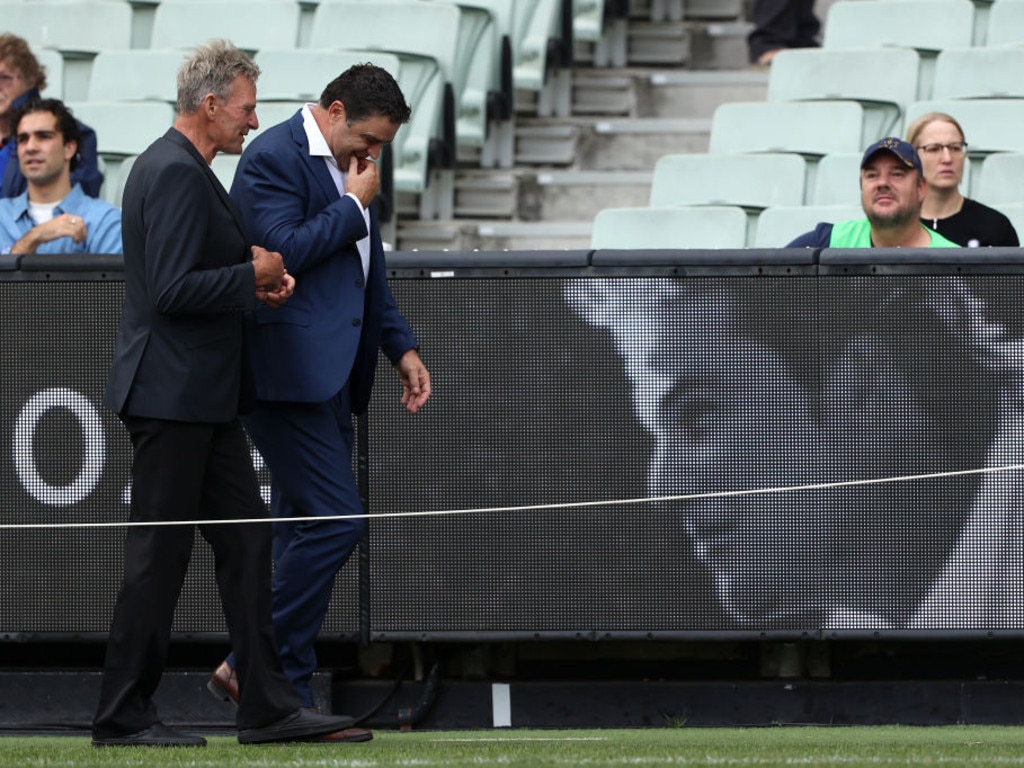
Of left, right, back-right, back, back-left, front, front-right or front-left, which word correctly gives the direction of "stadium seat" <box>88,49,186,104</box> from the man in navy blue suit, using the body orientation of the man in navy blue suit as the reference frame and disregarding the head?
back-left

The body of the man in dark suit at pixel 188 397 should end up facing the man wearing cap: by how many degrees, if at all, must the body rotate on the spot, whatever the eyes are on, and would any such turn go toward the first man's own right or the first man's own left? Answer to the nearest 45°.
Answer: approximately 45° to the first man's own left

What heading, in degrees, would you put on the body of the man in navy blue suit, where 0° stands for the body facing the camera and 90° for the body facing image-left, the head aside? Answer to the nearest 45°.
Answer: approximately 315°

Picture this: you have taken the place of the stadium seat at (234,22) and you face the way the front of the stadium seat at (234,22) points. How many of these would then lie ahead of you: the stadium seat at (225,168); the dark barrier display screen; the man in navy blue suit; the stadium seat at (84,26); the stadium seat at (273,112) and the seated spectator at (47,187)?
5

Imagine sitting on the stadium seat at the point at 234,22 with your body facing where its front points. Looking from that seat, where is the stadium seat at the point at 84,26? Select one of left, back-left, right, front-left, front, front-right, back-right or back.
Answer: back-right

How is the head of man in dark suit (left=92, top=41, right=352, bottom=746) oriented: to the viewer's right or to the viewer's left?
to the viewer's right

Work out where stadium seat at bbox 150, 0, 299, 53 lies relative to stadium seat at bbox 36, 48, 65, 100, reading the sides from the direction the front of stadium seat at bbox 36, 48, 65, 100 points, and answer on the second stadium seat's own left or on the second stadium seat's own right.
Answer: on the second stadium seat's own left

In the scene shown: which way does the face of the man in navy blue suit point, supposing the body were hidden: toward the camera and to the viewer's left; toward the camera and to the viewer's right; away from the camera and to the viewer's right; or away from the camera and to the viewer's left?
toward the camera and to the viewer's right

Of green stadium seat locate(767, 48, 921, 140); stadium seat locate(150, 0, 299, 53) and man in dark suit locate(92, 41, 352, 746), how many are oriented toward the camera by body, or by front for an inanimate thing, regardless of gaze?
2

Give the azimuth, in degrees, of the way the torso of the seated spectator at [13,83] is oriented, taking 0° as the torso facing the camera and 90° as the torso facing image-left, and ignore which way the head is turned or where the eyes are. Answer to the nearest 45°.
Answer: approximately 45°

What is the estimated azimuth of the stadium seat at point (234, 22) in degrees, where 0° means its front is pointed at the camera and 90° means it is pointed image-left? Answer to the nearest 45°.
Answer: approximately 0°

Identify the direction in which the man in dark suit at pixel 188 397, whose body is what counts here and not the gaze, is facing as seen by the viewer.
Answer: to the viewer's right

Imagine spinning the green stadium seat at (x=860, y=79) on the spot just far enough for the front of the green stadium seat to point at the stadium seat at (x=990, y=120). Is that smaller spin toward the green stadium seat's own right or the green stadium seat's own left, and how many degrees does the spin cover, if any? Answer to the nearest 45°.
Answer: approximately 45° to the green stadium seat's own left

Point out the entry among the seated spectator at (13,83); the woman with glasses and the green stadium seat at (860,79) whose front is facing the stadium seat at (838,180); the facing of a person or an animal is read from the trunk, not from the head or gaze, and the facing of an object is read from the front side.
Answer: the green stadium seat
